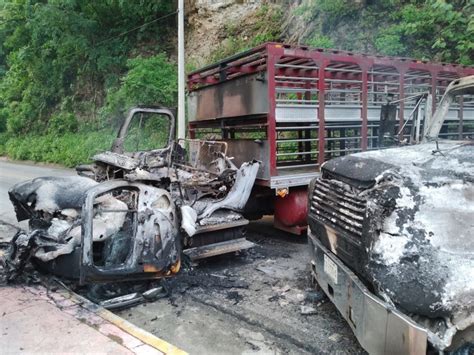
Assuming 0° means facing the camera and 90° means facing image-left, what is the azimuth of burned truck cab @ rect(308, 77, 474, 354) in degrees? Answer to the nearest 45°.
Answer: approximately 45°

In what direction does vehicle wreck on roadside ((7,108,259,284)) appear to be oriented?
to the viewer's left

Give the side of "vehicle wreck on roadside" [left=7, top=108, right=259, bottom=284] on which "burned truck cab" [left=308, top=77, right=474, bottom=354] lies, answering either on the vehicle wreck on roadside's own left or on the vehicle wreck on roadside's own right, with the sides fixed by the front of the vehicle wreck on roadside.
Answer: on the vehicle wreck on roadside's own left

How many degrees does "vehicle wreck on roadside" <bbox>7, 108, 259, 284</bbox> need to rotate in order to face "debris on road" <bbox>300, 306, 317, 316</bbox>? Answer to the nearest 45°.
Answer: approximately 135° to its left

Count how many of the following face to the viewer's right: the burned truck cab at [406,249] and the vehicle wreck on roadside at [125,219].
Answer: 0

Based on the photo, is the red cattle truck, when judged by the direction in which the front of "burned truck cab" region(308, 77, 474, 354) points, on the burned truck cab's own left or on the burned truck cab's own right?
on the burned truck cab's own right
